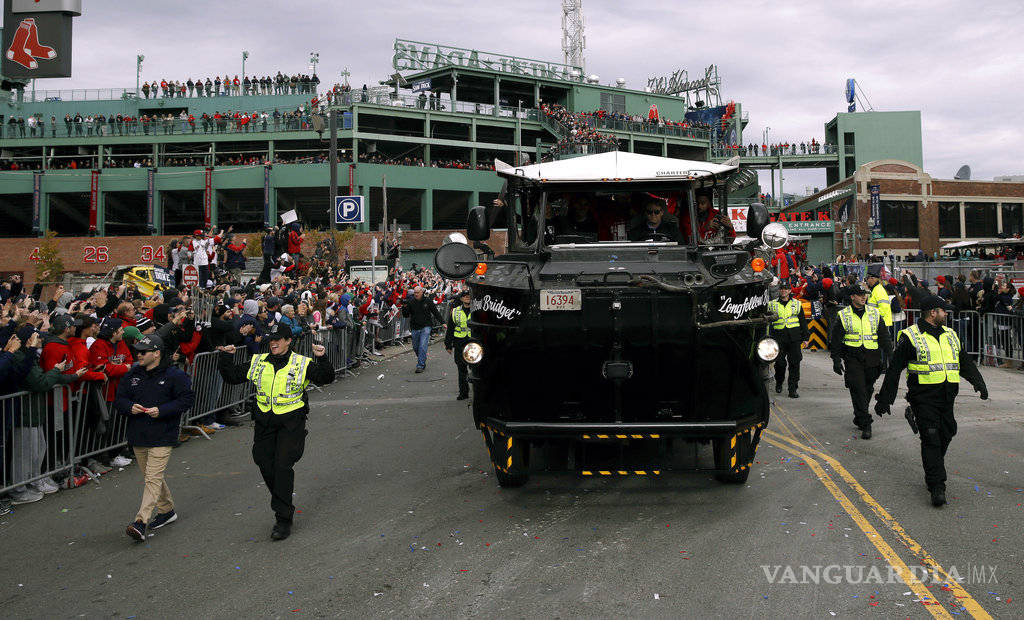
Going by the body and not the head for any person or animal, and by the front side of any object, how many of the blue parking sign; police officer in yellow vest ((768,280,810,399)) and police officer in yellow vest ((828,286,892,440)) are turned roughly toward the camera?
3

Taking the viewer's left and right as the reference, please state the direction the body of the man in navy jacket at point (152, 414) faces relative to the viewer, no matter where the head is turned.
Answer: facing the viewer and to the left of the viewer

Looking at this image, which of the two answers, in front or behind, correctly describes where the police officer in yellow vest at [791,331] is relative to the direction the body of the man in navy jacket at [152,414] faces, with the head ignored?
behind

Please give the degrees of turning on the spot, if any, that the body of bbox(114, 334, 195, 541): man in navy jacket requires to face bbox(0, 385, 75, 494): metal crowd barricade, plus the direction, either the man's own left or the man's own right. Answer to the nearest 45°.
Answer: approximately 90° to the man's own right

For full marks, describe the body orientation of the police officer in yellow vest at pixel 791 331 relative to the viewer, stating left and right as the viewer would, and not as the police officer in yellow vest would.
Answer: facing the viewer

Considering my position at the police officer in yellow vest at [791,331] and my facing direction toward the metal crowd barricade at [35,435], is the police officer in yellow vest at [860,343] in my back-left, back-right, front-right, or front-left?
front-left

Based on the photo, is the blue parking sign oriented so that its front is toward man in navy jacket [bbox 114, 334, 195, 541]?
yes

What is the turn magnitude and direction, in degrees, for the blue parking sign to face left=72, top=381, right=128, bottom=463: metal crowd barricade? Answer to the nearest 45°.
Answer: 0° — it already faces it

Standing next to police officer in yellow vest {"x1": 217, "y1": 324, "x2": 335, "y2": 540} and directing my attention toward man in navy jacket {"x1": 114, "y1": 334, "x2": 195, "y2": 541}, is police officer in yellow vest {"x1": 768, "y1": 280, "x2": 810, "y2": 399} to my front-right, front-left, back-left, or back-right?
back-right

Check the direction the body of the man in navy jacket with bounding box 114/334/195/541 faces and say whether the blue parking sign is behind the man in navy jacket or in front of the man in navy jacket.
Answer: behind

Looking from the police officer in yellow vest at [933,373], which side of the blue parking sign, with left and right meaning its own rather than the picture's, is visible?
front

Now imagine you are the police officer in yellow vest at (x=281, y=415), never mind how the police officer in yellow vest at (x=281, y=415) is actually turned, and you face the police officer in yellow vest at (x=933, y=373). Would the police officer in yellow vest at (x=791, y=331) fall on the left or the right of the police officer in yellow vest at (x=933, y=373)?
left

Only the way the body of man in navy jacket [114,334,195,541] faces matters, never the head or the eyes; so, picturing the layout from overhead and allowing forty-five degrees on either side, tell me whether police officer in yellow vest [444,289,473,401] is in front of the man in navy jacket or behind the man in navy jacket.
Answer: behind

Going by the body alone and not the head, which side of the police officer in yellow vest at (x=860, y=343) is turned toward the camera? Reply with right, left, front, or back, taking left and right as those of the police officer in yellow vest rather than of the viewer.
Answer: front
